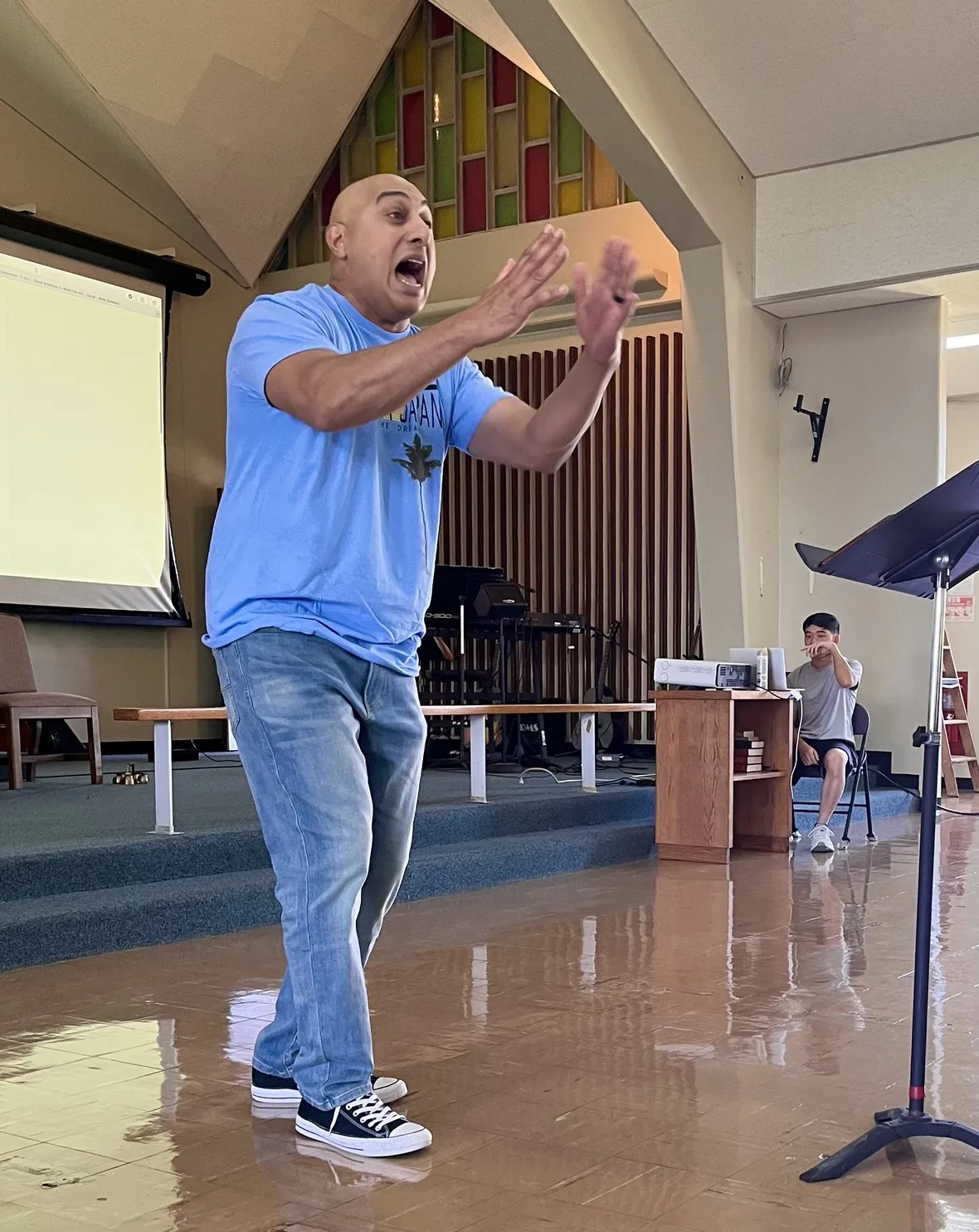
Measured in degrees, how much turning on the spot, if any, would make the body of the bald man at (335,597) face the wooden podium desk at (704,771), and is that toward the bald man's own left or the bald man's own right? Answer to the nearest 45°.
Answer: approximately 135° to the bald man's own left

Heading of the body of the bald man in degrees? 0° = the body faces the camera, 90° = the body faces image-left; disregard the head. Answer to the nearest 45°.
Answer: approximately 315°

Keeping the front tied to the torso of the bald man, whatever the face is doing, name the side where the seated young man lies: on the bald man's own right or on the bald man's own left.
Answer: on the bald man's own left

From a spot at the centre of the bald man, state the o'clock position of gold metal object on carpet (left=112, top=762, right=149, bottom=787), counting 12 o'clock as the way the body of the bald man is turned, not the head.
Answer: The gold metal object on carpet is roughly at 7 o'clock from the bald man.

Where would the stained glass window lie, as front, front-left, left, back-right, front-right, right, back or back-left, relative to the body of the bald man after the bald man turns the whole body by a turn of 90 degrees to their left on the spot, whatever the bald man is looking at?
front-left

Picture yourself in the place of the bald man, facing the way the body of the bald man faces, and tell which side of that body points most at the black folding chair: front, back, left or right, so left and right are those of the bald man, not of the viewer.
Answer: left

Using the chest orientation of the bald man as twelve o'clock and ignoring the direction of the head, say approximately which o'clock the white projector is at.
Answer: The white projector is roughly at 8 o'clock from the bald man.

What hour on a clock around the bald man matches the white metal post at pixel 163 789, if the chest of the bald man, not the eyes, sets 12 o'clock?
The white metal post is roughly at 7 o'clock from the bald man.
